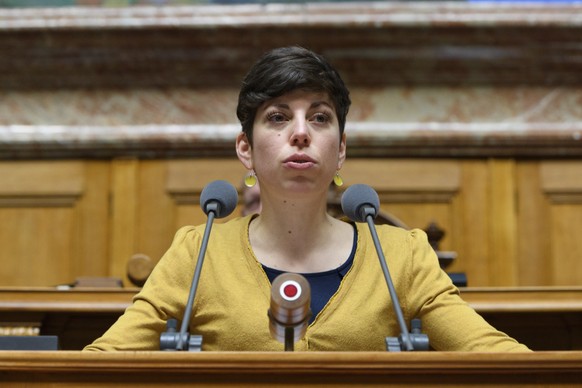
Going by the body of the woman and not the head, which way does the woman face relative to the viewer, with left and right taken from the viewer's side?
facing the viewer

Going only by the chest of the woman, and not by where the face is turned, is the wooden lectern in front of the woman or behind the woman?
in front

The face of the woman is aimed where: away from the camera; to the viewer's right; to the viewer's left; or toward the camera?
toward the camera
